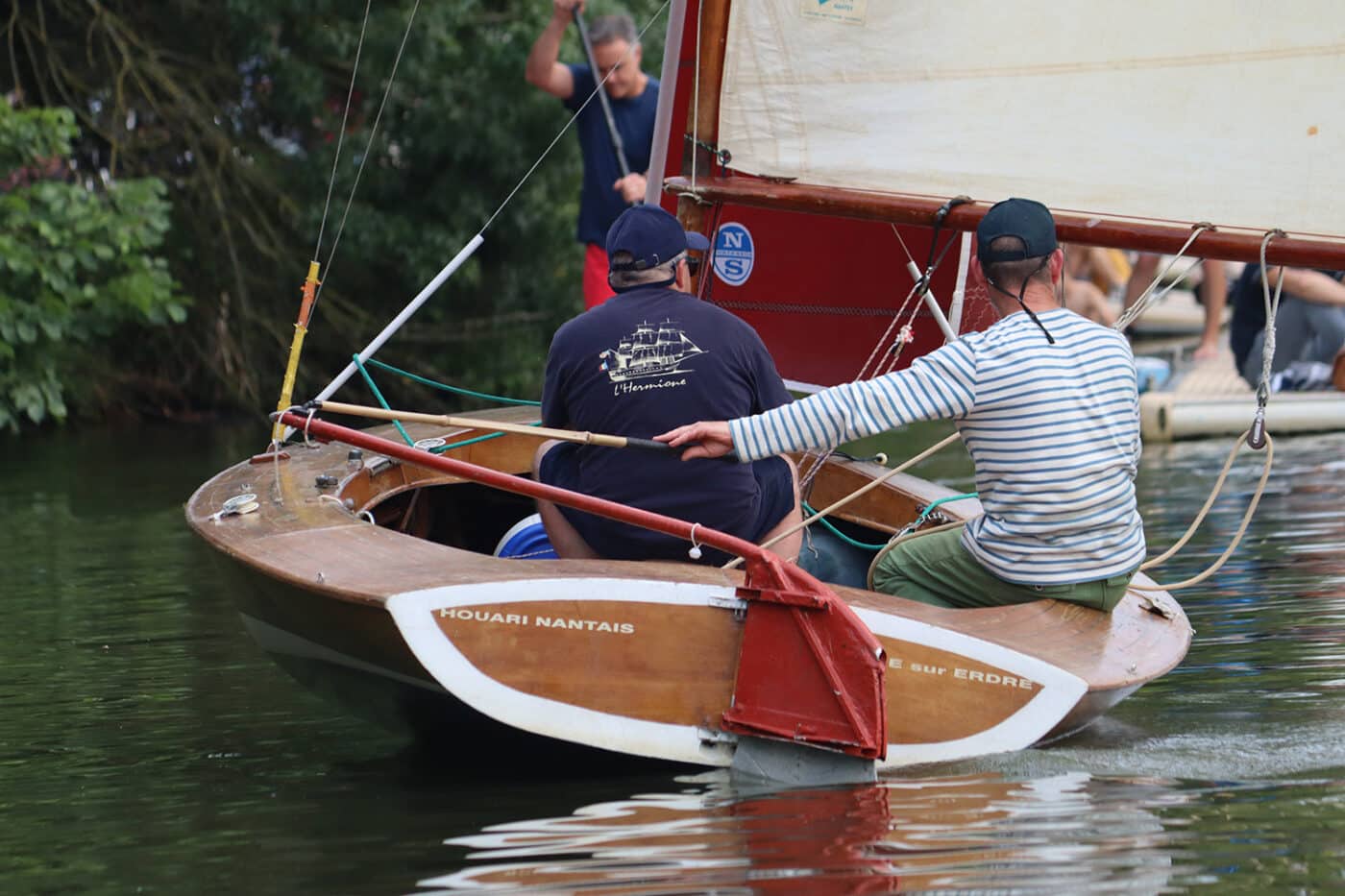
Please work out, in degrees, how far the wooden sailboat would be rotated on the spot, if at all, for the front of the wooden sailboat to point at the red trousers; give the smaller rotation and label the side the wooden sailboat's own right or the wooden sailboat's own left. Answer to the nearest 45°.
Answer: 0° — it already faces it

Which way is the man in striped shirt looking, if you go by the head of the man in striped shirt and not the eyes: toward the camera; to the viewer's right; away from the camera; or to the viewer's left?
away from the camera

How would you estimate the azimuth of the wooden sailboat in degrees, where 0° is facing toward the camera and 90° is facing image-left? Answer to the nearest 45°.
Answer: approximately 180°

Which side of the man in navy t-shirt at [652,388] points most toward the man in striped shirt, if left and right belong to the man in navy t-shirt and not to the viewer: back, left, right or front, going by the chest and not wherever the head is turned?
right

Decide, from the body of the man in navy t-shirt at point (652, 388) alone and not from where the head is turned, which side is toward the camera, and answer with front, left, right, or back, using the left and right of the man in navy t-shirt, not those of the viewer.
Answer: back

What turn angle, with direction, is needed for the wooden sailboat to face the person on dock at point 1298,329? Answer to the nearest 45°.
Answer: approximately 45° to its right
